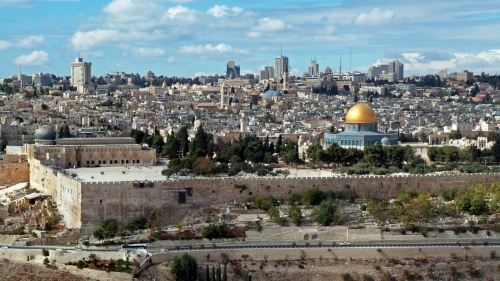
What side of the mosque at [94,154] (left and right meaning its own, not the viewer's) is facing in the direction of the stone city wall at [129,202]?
right

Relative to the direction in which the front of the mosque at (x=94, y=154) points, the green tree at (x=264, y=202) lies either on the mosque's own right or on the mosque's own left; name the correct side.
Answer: on the mosque's own right

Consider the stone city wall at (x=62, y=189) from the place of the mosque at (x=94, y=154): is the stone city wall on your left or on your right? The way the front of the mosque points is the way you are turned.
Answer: on your right

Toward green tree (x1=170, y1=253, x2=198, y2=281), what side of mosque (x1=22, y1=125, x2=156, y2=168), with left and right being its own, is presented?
right

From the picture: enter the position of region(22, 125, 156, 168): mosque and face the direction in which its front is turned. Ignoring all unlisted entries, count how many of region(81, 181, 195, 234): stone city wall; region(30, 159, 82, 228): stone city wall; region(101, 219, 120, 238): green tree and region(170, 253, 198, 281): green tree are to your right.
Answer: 4

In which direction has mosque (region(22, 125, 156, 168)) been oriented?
to the viewer's right

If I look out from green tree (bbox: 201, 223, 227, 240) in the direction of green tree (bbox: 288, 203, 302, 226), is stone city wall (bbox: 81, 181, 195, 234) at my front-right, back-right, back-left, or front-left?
back-left

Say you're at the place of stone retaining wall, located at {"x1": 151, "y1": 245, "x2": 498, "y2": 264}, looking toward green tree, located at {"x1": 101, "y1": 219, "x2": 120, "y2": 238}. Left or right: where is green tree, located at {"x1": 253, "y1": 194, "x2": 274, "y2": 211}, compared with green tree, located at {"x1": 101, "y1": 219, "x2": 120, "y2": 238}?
right

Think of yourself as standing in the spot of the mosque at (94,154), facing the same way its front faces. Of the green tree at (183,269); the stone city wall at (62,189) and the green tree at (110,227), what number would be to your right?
3

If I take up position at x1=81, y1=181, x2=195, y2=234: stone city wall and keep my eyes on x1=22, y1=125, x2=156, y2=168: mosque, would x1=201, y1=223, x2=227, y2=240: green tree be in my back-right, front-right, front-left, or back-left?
back-right
